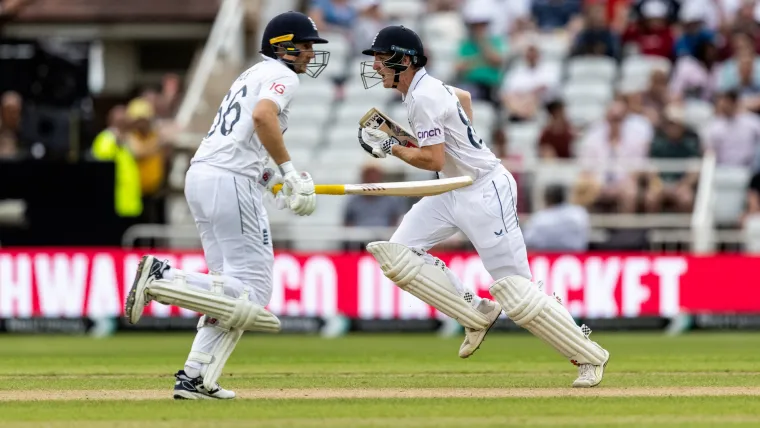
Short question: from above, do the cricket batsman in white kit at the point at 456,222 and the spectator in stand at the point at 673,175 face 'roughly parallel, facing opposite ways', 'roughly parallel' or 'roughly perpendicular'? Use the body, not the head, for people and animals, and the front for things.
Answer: roughly perpendicular

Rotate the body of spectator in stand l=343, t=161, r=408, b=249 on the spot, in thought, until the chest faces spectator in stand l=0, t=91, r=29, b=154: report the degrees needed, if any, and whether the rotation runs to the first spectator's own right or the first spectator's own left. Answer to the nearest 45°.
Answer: approximately 90° to the first spectator's own right

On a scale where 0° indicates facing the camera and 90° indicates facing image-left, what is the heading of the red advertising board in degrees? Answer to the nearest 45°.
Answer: approximately 0°

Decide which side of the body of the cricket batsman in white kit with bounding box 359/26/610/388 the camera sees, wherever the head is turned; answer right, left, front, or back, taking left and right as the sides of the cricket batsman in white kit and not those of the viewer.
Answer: left

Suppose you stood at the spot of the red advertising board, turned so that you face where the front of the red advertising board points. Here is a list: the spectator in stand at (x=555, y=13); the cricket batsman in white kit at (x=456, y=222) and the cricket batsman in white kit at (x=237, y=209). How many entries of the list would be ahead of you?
2

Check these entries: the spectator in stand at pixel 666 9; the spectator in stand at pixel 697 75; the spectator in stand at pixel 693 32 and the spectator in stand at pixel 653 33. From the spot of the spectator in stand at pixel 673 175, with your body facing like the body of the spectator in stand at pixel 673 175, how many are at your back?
4

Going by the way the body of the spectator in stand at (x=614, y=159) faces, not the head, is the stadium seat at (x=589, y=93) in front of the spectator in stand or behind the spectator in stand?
behind

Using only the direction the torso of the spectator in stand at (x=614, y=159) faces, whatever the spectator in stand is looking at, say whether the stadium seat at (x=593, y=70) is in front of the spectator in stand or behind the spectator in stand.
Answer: behind

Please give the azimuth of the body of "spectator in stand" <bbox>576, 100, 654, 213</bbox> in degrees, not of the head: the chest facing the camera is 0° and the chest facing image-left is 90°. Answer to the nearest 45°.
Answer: approximately 0°
